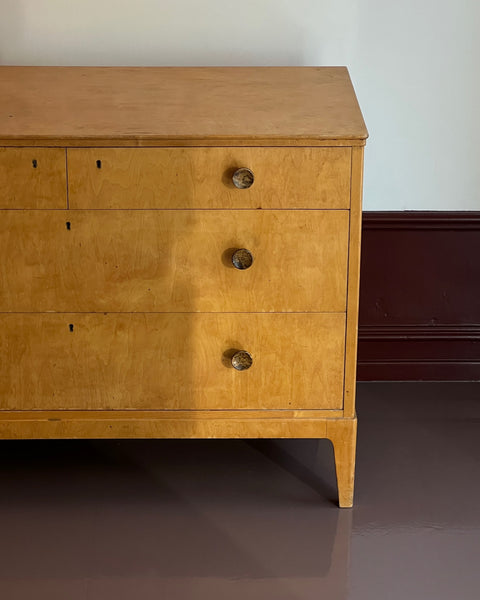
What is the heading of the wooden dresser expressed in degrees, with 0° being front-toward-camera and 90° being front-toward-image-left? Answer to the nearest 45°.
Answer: approximately 0°
